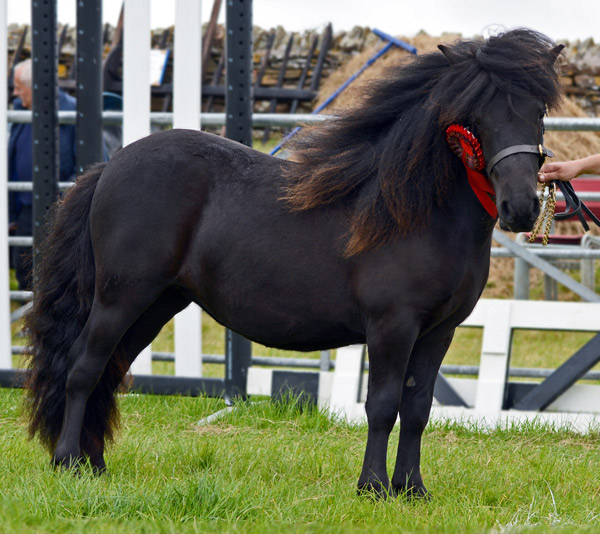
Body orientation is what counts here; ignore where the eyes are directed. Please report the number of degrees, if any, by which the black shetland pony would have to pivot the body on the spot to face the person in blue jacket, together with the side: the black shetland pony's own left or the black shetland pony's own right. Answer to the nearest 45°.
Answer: approximately 180°

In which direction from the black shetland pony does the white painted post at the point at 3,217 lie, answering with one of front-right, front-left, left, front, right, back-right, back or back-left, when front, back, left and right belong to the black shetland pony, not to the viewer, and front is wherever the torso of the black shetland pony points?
back

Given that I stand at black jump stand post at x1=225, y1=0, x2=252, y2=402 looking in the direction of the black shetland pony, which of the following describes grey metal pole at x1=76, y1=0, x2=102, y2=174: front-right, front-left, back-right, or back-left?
back-right

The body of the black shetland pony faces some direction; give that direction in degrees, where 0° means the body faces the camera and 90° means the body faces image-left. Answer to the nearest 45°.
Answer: approximately 315°

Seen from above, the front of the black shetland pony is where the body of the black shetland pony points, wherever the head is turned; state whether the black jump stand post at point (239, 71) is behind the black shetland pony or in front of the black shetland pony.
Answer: behind

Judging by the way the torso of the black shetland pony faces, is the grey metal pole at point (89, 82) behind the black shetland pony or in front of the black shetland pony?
behind

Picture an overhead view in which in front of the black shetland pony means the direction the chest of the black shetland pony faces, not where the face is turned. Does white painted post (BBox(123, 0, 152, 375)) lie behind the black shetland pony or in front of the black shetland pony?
behind

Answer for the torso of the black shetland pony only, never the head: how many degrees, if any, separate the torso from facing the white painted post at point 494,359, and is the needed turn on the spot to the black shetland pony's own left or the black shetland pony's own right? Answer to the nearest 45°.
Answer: approximately 90° to the black shetland pony's own left
